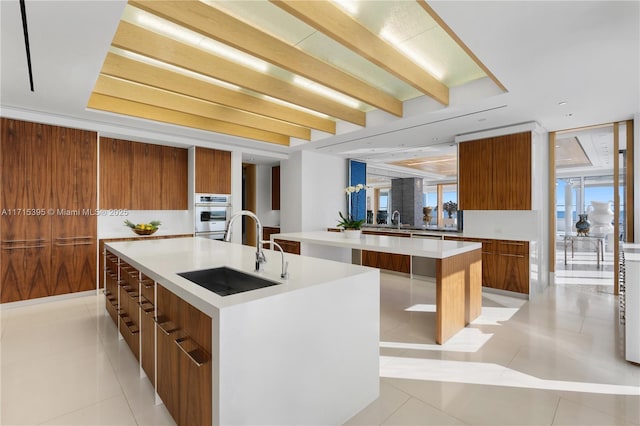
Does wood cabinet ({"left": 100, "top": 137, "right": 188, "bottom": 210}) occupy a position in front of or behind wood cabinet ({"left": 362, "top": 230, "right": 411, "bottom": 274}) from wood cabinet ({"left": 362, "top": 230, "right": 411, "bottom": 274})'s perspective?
in front

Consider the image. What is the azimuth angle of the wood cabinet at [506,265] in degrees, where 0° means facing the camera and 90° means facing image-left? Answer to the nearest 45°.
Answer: approximately 45°

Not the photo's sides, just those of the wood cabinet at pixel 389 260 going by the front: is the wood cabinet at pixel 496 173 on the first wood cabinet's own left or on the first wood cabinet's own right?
on the first wood cabinet's own left

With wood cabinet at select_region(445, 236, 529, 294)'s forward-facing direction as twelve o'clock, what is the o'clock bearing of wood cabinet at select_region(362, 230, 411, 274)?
wood cabinet at select_region(362, 230, 411, 274) is roughly at 2 o'clock from wood cabinet at select_region(445, 236, 529, 294).
